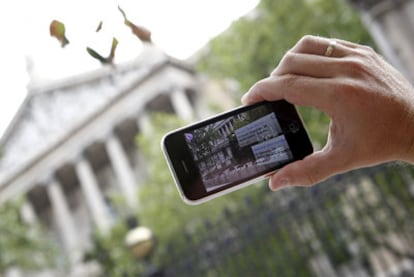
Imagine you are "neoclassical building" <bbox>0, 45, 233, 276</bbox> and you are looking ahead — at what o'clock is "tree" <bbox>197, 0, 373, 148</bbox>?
The tree is roughly at 10 o'clock from the neoclassical building.

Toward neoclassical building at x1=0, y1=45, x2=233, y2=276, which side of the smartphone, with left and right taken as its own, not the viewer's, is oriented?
back

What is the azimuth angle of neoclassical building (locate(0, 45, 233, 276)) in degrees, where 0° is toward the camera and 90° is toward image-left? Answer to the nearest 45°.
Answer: approximately 45°

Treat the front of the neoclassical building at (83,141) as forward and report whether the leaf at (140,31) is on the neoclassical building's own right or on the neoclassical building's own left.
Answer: on the neoclassical building's own left

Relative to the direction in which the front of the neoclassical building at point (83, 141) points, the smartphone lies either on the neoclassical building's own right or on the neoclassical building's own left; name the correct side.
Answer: on the neoclassical building's own left

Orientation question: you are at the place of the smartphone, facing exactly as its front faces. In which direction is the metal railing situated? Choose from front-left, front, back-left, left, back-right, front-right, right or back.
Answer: back

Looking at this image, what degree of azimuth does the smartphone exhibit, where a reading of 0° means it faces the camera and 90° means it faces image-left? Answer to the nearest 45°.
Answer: approximately 0°
